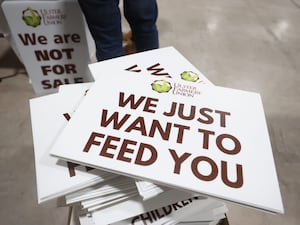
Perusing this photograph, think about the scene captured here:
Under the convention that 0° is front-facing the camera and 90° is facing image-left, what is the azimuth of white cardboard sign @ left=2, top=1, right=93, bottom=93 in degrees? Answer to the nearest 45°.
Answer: approximately 0°

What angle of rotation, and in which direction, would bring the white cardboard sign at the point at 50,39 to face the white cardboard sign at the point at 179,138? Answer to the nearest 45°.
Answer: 0° — it already faces it
